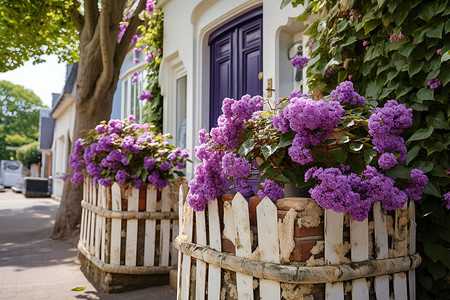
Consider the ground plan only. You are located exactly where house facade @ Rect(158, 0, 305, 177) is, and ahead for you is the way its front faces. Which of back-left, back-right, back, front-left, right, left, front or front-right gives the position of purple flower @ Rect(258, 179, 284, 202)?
front-left

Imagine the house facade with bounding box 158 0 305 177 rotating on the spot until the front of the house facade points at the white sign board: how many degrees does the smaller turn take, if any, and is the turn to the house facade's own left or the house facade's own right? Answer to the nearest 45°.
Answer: approximately 90° to the house facade's own right

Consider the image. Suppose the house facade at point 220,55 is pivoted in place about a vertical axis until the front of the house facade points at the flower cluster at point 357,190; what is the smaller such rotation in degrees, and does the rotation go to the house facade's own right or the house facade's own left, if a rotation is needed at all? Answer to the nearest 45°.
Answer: approximately 45° to the house facade's own left

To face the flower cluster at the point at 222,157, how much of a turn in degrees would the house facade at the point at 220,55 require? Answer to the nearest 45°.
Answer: approximately 45° to its left

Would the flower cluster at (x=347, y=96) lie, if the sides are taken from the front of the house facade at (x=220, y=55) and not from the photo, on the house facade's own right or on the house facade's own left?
on the house facade's own left

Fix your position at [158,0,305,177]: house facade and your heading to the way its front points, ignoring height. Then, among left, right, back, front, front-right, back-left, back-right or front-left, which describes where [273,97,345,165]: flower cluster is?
front-left

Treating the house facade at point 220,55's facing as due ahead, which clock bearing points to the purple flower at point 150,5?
The purple flower is roughly at 3 o'clock from the house facade.

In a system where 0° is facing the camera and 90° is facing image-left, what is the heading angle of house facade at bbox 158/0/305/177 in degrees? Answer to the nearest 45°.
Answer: approximately 45°

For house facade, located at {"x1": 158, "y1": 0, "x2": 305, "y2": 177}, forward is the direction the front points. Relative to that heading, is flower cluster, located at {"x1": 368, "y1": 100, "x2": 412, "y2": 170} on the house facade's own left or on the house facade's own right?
on the house facade's own left
